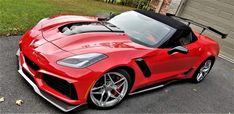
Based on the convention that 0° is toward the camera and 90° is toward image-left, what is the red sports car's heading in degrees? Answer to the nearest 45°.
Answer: approximately 45°

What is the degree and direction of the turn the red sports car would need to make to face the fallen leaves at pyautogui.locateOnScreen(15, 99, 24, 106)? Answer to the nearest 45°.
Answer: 0° — it already faces it

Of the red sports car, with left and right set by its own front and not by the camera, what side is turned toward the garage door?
back

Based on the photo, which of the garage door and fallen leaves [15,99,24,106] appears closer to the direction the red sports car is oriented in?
the fallen leaves
